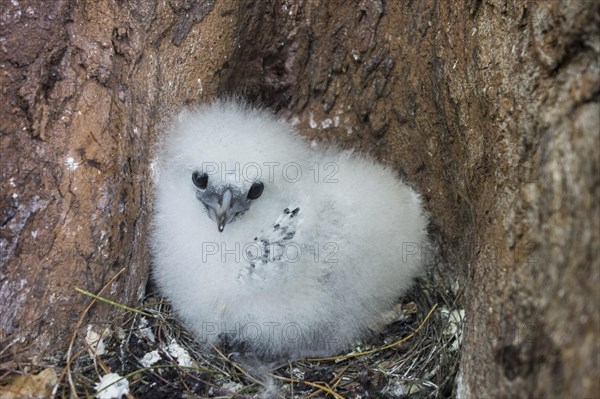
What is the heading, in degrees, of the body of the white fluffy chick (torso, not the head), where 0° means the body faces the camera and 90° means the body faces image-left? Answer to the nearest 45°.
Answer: approximately 45°
